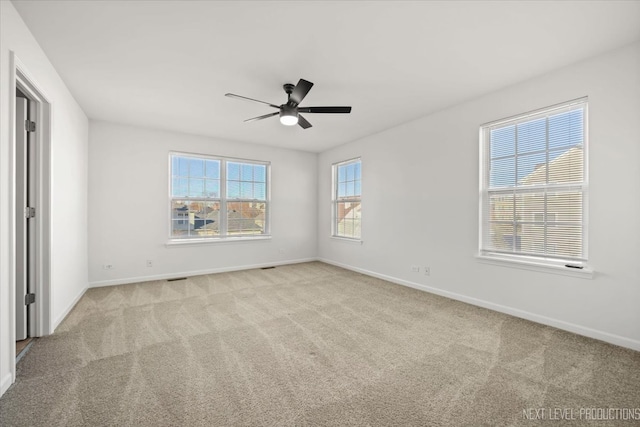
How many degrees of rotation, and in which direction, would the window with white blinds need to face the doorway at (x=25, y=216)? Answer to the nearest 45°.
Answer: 0° — it already faces it

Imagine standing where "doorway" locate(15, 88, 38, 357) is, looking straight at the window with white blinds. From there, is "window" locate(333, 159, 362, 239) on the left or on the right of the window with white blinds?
left

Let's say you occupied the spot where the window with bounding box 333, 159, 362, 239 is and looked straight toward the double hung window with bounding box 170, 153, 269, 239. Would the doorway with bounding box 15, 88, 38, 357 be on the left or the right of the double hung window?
left

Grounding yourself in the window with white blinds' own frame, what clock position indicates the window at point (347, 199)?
The window is roughly at 2 o'clock from the window with white blinds.

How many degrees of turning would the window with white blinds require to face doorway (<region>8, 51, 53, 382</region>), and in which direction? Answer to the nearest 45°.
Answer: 0° — it already faces it

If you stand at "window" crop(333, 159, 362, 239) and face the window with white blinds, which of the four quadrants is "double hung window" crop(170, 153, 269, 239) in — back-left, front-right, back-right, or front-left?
back-right

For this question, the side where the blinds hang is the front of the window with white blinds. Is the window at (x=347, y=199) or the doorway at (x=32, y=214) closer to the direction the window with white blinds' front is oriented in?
the doorway

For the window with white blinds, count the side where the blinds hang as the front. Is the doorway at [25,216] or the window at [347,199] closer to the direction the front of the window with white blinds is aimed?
the doorway

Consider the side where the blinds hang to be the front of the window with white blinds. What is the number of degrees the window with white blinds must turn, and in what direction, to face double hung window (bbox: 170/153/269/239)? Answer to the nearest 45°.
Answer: approximately 45° to its right

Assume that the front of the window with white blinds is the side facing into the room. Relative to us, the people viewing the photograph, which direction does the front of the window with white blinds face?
facing the viewer and to the left of the viewer
